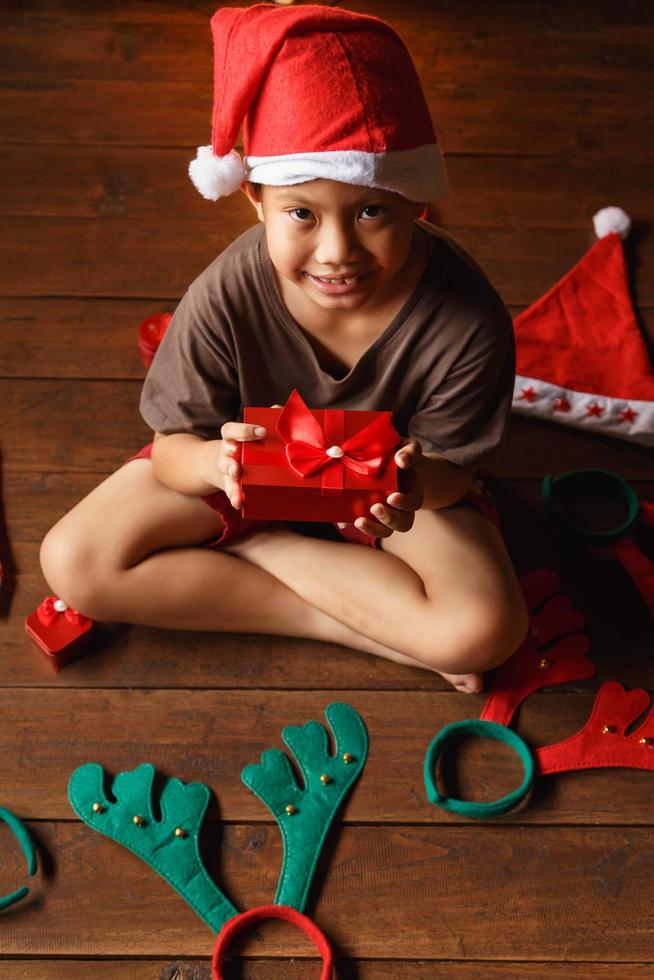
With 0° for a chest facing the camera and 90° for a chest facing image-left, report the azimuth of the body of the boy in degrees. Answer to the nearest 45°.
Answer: approximately 0°
